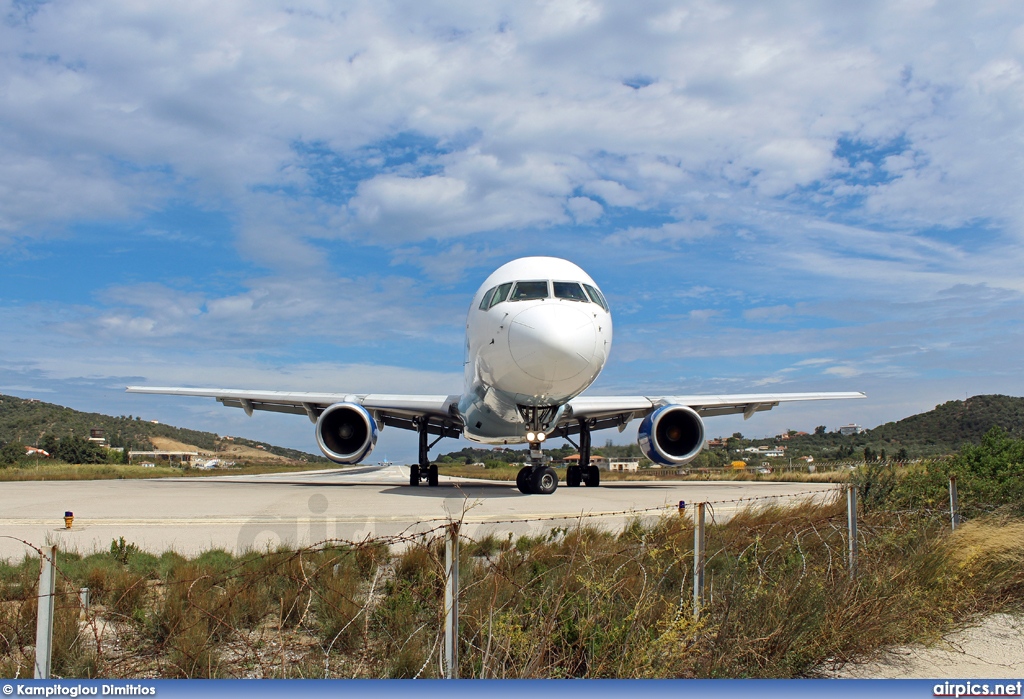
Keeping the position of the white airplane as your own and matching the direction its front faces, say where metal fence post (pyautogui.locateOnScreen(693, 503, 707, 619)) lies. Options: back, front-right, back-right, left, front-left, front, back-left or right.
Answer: front

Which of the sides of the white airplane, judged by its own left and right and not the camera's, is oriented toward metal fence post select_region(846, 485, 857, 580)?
front

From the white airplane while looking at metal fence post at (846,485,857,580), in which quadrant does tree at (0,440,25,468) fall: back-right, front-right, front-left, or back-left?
back-right

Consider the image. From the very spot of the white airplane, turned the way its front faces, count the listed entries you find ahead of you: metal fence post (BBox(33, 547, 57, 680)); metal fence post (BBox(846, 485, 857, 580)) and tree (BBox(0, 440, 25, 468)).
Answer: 2

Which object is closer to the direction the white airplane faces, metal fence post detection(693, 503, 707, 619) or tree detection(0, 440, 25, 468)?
the metal fence post

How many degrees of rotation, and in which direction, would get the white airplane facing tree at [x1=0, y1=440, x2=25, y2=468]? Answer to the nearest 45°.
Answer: approximately 135° to its right

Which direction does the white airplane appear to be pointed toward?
toward the camera

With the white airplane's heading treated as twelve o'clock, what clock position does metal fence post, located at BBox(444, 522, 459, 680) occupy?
The metal fence post is roughly at 12 o'clock from the white airplane.

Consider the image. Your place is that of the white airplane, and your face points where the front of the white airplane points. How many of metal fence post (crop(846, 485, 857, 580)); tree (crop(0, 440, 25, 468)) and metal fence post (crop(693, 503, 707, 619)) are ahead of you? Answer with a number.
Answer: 2

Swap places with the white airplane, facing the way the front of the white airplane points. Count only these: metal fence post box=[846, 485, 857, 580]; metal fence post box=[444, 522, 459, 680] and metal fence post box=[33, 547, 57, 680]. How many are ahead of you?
3
